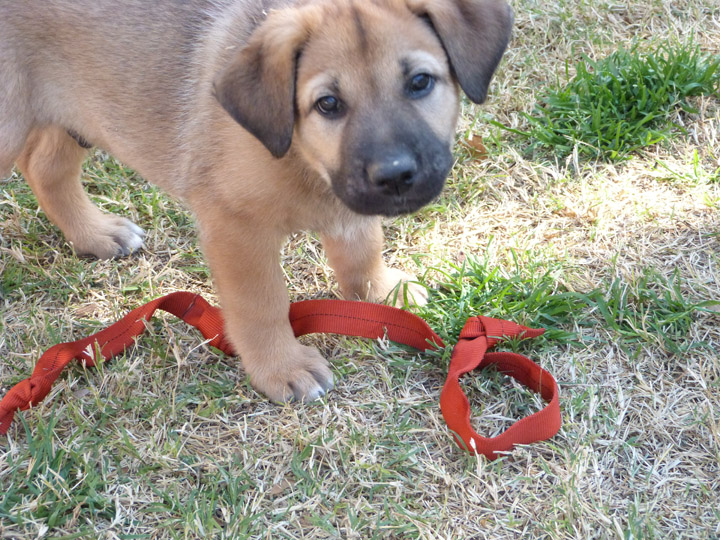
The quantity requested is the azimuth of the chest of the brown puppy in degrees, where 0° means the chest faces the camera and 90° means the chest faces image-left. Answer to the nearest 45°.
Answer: approximately 315°
